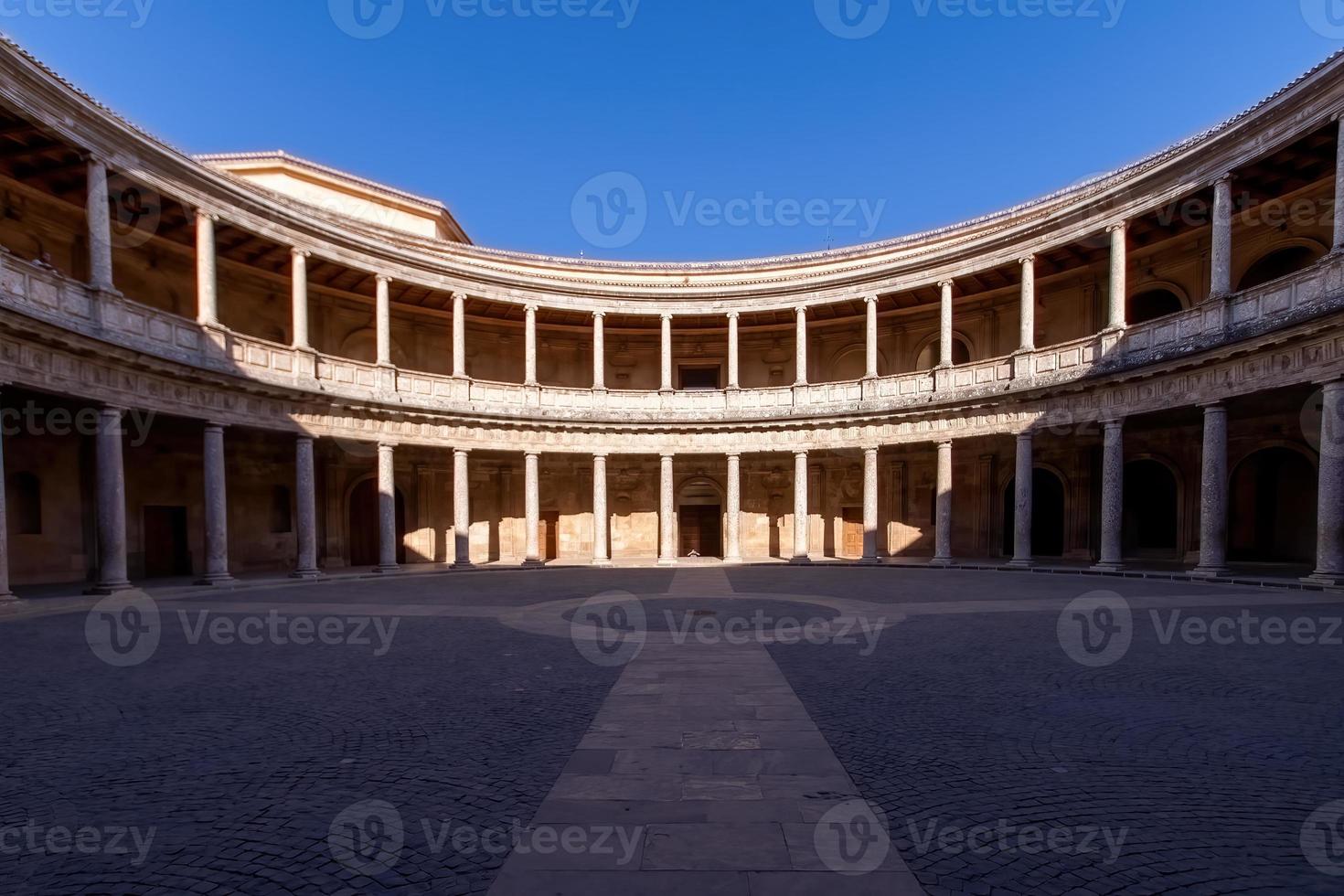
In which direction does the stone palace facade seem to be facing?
toward the camera
